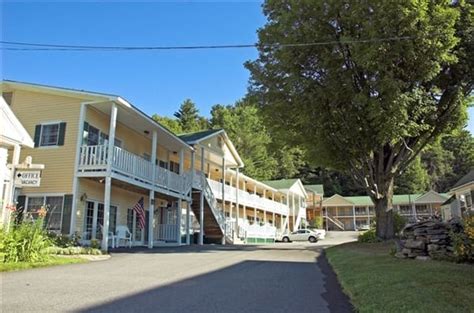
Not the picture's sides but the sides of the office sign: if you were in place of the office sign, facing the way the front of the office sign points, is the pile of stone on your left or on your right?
on your left

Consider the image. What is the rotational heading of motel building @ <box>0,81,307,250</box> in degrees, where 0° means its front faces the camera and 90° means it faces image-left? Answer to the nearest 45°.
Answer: approximately 315°

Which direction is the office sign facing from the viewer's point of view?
toward the camera

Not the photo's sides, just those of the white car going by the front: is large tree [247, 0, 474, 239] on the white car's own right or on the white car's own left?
on the white car's own left

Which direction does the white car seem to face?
to the viewer's left

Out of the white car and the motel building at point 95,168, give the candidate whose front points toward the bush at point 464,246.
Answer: the motel building

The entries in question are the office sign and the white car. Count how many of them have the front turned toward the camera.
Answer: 1

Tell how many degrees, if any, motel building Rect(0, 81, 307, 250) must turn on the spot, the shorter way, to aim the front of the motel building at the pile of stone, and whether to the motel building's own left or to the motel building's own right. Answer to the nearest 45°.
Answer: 0° — it already faces it

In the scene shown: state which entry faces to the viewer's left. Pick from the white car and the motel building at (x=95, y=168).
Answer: the white car
